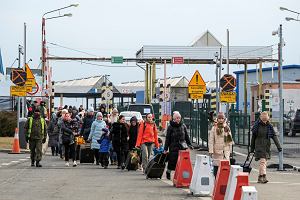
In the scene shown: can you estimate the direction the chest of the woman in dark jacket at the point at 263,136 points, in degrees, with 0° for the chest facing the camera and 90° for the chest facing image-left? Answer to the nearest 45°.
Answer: approximately 0°

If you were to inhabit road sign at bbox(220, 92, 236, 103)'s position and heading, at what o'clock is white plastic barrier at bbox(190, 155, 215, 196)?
The white plastic barrier is roughly at 12 o'clock from the road sign.
